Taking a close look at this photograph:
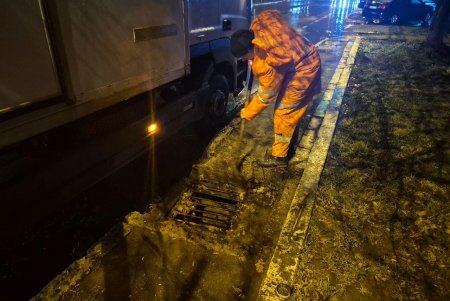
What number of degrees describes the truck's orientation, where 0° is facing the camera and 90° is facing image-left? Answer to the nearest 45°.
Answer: approximately 225°

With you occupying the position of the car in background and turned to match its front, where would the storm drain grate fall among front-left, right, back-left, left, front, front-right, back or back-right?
back-right

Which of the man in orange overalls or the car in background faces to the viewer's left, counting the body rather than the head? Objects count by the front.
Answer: the man in orange overalls

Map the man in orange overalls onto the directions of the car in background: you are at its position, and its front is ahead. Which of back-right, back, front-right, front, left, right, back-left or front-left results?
back-right

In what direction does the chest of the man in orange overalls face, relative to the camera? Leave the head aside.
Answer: to the viewer's left

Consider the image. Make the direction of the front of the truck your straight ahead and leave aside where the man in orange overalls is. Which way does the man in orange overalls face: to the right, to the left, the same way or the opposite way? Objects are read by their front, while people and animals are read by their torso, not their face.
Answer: to the left
